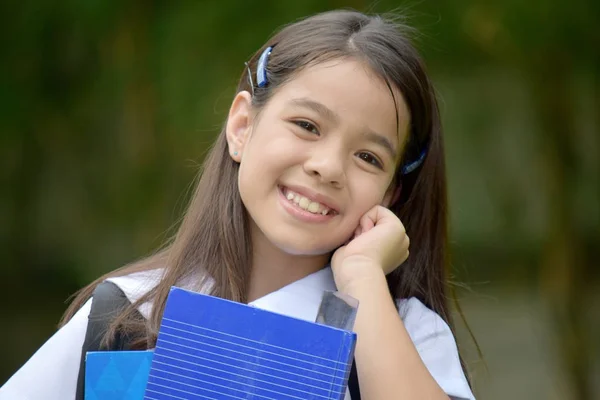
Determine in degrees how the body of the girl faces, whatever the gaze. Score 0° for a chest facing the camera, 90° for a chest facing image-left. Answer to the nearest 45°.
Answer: approximately 0°
